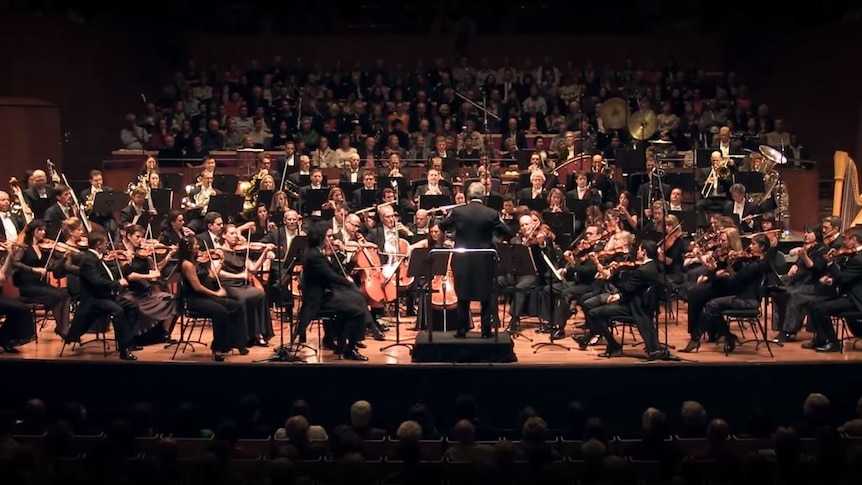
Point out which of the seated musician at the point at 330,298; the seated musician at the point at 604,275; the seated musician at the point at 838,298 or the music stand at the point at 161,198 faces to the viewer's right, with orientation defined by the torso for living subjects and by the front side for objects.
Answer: the seated musician at the point at 330,298

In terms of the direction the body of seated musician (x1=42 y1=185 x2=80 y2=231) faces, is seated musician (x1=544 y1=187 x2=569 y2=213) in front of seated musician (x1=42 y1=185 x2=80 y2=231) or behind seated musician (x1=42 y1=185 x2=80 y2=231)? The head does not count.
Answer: in front

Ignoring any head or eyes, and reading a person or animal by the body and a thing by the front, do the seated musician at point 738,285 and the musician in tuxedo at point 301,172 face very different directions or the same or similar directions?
very different directions

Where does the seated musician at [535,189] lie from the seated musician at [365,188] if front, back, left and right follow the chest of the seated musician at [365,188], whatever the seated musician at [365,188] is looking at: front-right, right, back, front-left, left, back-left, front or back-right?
left

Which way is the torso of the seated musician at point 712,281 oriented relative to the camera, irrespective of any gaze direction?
to the viewer's left

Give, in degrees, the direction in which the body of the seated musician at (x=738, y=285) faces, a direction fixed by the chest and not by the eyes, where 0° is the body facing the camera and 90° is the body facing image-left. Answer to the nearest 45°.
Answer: approximately 90°

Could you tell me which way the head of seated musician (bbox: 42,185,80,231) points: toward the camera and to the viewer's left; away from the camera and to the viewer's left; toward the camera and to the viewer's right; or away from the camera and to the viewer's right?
toward the camera and to the viewer's right

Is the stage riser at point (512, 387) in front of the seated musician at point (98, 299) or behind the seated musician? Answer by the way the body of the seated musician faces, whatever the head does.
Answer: in front

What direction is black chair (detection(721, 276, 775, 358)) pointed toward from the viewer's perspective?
to the viewer's left

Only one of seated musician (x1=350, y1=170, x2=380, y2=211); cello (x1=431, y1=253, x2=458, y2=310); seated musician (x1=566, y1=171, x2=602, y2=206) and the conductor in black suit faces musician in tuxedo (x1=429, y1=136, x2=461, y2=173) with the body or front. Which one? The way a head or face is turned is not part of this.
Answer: the conductor in black suit

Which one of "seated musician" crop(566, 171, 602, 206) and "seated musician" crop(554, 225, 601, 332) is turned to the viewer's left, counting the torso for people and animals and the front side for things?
"seated musician" crop(554, 225, 601, 332)

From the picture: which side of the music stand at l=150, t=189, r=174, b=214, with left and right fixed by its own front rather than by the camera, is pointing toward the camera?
back

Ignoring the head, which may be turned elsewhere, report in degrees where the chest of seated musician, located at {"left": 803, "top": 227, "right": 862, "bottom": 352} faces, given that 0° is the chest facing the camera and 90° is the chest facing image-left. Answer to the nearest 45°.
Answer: approximately 90°
